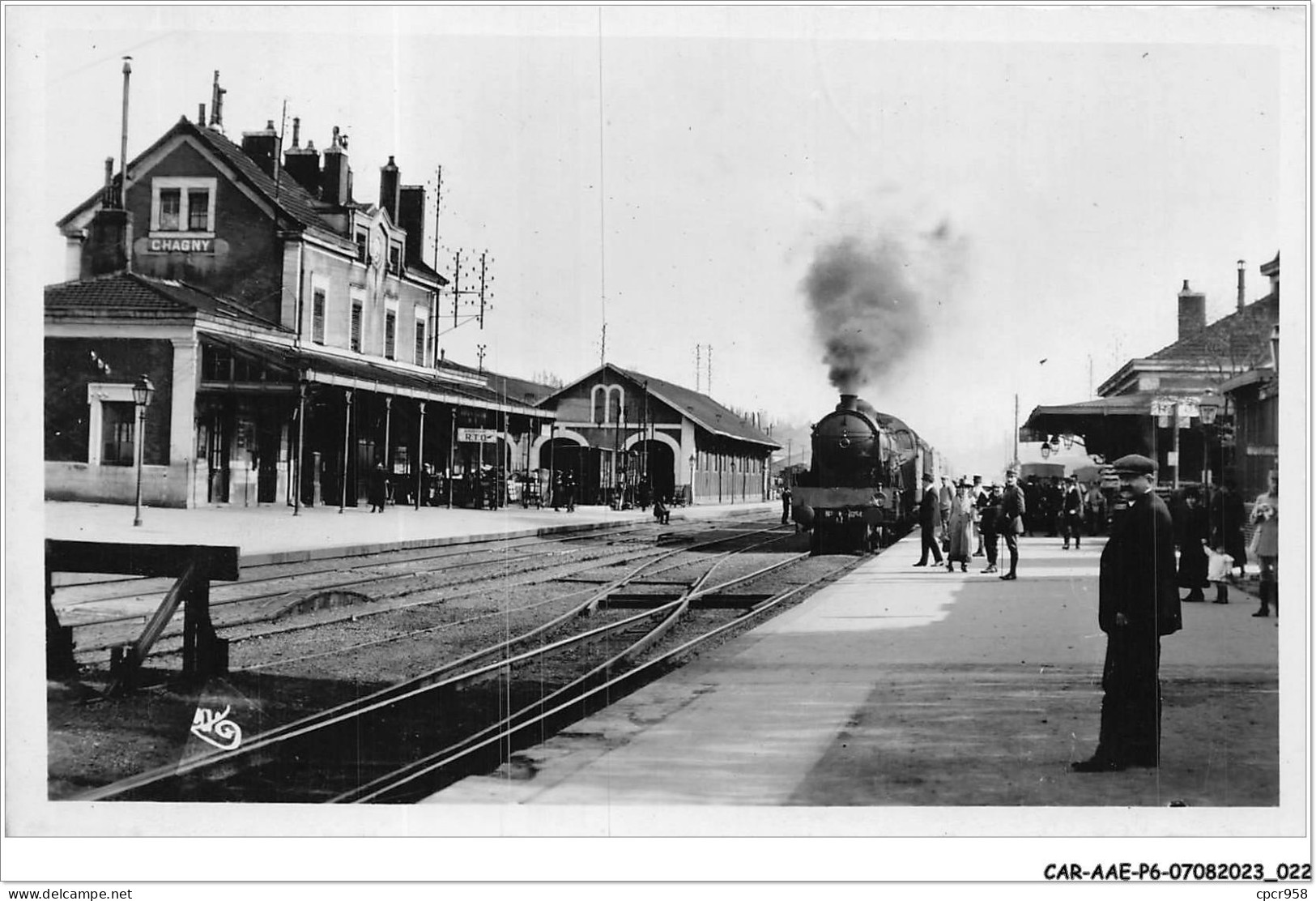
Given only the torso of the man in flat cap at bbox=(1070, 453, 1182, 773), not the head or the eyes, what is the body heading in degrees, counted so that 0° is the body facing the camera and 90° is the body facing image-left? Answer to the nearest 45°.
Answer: approximately 90°

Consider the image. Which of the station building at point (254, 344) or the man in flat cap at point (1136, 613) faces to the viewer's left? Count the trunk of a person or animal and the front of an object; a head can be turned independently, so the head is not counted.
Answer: the man in flat cap
